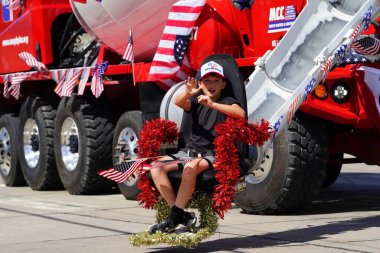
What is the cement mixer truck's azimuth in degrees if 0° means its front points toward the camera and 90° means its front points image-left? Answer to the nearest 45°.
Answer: approximately 315°

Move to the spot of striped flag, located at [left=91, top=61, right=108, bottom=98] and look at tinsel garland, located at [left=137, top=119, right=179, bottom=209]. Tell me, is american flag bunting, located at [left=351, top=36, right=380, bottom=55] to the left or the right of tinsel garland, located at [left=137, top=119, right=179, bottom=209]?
left
